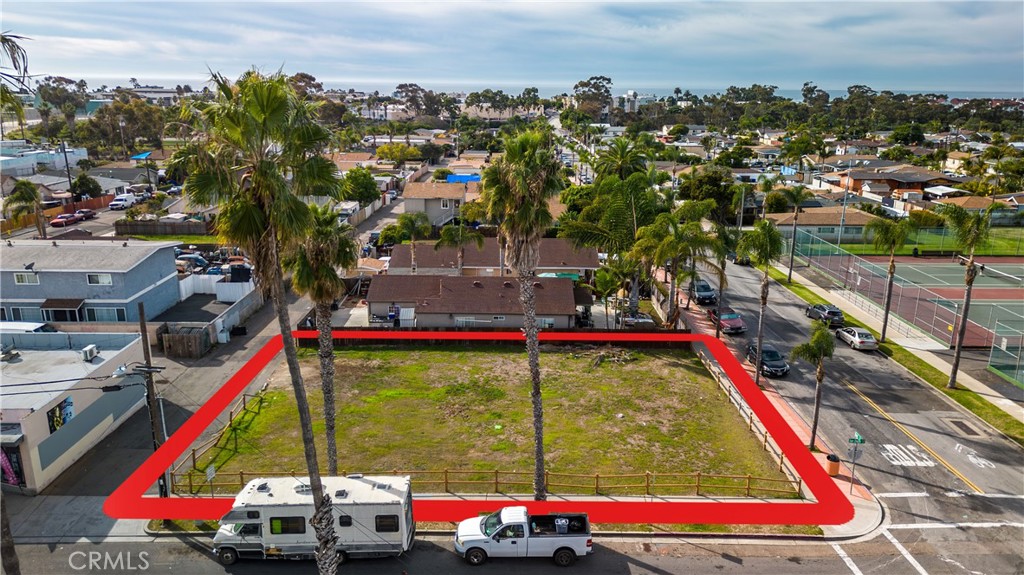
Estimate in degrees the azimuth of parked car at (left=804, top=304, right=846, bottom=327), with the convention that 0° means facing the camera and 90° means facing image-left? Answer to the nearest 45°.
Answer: approximately 135°

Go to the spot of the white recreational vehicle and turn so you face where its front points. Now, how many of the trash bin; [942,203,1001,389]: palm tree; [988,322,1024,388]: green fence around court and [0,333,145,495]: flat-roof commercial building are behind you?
3

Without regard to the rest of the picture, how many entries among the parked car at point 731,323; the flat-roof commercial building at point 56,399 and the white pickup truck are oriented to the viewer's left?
1

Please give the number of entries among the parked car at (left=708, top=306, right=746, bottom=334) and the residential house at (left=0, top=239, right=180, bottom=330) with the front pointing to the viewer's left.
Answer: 0

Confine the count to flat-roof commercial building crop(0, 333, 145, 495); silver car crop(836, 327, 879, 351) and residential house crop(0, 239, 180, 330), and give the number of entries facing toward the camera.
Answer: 2

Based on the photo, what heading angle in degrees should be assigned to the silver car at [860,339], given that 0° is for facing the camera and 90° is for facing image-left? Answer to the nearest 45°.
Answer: approximately 135°

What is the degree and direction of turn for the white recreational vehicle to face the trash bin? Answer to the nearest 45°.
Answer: approximately 180°

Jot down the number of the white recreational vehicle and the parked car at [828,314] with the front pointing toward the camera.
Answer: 0

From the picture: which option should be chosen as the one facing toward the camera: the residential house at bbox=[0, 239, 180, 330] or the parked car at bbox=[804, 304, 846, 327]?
the residential house

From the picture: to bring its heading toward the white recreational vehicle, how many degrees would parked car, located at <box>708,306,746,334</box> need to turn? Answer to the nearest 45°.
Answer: approximately 90° to its right

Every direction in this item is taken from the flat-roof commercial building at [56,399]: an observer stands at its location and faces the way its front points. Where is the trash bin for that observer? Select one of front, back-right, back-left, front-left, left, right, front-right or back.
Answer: front-left

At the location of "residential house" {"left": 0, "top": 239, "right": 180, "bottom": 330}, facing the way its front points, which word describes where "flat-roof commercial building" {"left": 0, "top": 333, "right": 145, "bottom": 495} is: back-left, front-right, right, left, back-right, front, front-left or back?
front

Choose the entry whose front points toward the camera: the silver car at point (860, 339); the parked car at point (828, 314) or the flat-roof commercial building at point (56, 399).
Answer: the flat-roof commercial building

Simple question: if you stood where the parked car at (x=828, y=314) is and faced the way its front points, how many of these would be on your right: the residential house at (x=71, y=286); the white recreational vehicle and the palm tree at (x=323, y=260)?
0

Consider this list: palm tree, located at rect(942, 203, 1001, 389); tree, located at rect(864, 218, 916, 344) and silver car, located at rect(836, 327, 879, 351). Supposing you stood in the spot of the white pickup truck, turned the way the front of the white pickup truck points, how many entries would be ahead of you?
0

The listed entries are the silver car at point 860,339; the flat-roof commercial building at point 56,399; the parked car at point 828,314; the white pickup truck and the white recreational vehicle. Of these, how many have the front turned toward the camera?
1

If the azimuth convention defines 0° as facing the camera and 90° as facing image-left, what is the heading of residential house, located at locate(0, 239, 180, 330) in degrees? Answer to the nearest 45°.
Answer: approximately 0°

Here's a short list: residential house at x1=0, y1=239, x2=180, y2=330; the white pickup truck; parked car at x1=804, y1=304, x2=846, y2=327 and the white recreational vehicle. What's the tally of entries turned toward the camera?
1

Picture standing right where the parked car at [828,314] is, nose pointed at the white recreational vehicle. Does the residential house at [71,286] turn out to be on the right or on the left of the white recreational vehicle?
right

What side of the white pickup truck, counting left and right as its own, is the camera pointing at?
left

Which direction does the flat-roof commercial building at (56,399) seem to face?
toward the camera

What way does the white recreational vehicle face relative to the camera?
to the viewer's left
